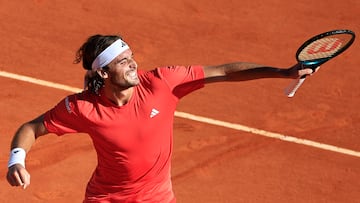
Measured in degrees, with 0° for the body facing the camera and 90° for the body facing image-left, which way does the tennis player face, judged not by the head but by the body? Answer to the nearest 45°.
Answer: approximately 315°

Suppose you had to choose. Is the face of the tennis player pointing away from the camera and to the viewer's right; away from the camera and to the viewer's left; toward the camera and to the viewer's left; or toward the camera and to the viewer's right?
toward the camera and to the viewer's right
